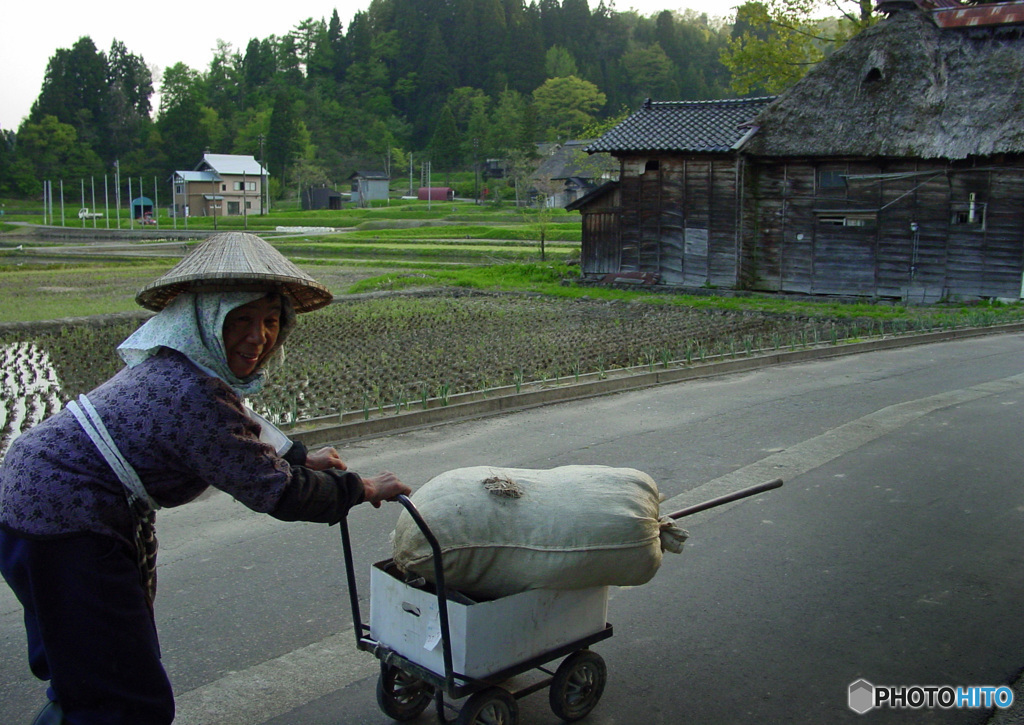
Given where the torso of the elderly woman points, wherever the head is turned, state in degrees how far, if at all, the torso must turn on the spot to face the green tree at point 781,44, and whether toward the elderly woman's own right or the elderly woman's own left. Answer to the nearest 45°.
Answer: approximately 45° to the elderly woman's own left

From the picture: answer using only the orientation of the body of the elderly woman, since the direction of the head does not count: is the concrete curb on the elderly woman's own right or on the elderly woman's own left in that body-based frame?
on the elderly woman's own left

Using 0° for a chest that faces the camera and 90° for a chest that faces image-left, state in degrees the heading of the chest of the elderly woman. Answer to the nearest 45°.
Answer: approximately 270°

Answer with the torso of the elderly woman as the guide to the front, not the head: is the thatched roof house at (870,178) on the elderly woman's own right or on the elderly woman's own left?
on the elderly woman's own left

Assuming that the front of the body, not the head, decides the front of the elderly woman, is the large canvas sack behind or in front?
in front
